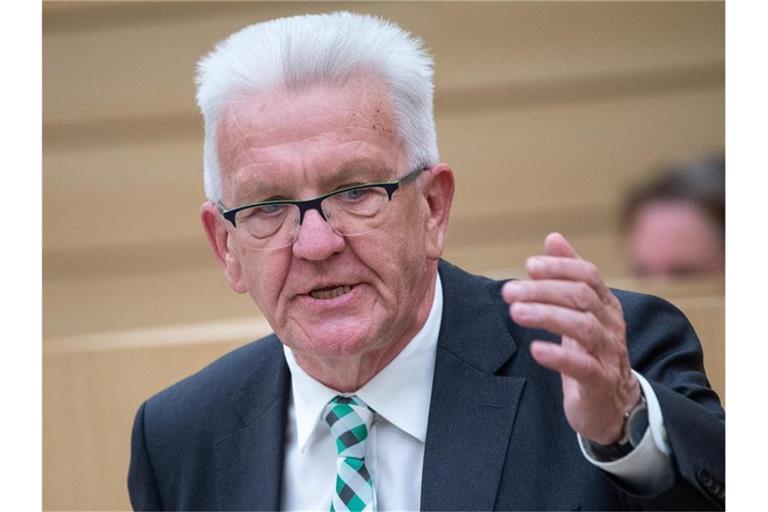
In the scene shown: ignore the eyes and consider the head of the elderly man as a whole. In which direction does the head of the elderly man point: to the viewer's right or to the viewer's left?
to the viewer's left

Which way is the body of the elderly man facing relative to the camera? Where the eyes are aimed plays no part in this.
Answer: toward the camera

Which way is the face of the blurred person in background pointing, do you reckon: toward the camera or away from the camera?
toward the camera
